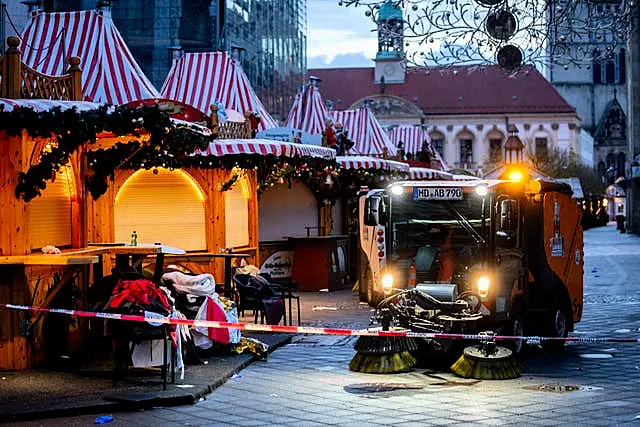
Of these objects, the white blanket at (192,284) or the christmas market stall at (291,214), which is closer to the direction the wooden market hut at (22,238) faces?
the white blanket

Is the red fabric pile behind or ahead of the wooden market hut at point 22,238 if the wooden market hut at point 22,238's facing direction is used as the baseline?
ahead

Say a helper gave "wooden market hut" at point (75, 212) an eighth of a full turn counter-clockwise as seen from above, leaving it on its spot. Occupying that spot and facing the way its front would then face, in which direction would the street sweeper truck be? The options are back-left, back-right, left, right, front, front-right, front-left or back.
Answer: front

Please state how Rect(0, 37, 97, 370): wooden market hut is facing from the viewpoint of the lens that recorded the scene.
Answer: facing the viewer and to the right of the viewer

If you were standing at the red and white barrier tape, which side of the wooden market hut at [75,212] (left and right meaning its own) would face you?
front

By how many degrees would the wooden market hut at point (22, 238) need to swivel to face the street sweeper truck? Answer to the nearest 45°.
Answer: approximately 45° to its left

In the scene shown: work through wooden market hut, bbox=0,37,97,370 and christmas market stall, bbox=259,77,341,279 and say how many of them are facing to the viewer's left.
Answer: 0

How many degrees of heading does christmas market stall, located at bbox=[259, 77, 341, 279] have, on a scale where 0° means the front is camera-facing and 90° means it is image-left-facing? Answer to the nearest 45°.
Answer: approximately 315°

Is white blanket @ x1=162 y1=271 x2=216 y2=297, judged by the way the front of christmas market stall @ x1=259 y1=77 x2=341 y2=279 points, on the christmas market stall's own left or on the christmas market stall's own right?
on the christmas market stall's own right
